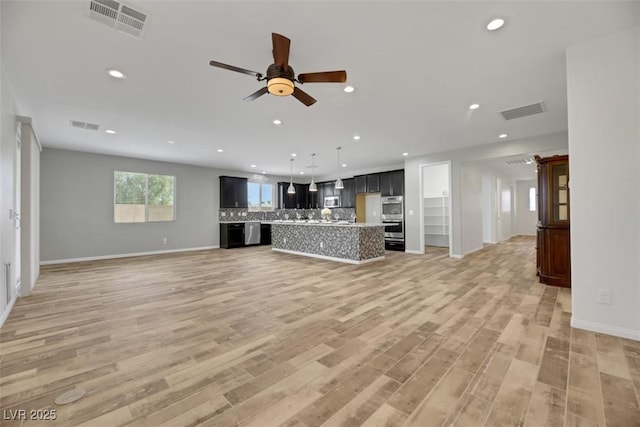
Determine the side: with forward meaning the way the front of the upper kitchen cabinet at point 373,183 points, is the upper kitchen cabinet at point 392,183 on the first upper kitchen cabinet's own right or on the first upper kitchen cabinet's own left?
on the first upper kitchen cabinet's own left

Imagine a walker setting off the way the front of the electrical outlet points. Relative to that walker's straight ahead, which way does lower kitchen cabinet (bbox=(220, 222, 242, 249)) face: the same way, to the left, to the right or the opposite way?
to the left

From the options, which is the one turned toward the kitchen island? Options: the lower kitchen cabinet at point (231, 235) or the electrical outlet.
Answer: the lower kitchen cabinet

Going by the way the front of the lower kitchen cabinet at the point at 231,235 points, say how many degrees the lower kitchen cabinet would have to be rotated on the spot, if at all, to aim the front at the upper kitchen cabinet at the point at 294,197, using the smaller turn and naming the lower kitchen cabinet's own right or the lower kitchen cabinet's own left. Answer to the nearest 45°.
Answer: approximately 90° to the lower kitchen cabinet's own left

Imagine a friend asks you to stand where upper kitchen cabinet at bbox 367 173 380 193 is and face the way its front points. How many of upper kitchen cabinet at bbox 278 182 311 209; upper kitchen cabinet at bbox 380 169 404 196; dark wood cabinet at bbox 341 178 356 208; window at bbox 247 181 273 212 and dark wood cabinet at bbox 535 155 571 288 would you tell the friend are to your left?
2

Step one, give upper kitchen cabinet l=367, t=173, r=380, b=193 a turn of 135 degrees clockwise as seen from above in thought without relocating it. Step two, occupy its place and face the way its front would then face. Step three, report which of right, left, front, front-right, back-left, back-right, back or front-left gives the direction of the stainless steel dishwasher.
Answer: left

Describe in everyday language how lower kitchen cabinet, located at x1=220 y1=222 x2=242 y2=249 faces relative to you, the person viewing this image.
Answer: facing the viewer and to the right of the viewer

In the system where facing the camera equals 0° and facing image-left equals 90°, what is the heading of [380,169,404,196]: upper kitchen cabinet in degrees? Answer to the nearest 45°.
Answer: approximately 45°

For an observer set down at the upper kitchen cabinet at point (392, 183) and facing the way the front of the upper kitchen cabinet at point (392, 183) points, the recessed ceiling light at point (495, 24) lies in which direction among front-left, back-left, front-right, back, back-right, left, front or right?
front-left

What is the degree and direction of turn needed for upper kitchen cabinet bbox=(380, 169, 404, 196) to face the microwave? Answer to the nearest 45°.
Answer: approximately 90° to its right
